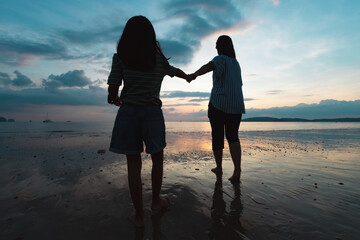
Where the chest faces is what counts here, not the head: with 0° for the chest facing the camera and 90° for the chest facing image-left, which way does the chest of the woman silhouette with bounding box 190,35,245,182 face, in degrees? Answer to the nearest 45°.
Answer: approximately 135°

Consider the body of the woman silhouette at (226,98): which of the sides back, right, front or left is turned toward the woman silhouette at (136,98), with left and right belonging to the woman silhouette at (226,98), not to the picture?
left
